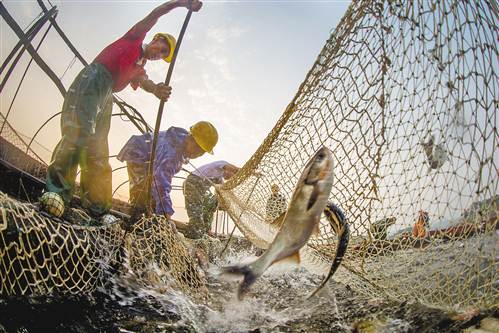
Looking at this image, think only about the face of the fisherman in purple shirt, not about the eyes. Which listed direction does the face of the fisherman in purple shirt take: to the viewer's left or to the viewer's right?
to the viewer's right

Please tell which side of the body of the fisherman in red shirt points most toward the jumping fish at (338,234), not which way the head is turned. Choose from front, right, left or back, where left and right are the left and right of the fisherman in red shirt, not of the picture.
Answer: front

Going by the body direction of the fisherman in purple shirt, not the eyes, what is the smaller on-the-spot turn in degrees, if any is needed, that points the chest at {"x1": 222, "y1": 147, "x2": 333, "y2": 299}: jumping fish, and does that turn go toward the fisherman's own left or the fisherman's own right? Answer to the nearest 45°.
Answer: approximately 90° to the fisherman's own right

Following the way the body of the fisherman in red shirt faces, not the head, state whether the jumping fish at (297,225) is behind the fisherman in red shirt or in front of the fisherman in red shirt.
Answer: in front

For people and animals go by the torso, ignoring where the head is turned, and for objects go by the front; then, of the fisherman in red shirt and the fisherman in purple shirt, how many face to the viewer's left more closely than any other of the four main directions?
0

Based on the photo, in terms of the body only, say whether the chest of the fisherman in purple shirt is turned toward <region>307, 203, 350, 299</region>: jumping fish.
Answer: no

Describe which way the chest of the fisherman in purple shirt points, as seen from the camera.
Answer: to the viewer's right
